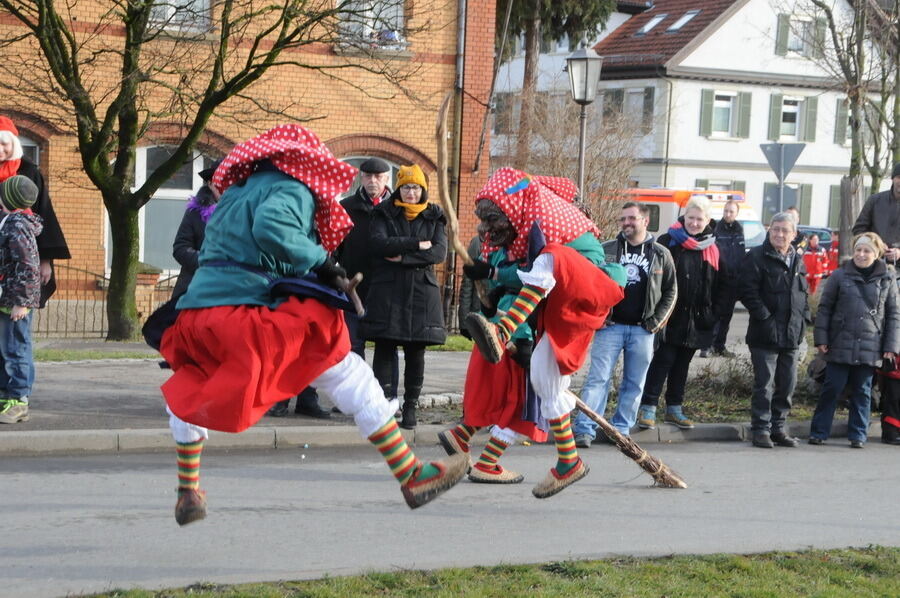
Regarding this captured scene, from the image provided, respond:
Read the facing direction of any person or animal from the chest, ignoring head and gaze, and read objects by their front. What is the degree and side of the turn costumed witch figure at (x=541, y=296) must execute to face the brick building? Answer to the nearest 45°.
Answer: approximately 90° to its right

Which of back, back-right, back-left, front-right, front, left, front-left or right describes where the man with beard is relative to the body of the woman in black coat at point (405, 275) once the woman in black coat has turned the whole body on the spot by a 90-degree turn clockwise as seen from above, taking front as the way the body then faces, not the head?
back

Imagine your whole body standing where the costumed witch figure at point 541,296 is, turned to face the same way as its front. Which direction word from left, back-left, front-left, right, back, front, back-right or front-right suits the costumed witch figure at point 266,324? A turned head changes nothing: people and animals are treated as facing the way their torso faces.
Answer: front-left

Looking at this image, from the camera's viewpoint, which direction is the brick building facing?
toward the camera

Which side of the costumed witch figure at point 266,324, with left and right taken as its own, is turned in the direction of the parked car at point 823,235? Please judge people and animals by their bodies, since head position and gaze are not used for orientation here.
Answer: front

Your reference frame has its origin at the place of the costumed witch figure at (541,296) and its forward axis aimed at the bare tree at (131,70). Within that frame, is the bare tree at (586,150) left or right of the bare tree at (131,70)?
right

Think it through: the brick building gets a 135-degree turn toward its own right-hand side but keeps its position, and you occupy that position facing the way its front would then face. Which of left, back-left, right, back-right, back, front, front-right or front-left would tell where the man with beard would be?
back-left

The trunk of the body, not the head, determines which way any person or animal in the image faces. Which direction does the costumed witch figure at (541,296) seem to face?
to the viewer's left

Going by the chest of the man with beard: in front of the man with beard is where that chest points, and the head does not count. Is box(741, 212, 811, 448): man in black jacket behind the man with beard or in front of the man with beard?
behind

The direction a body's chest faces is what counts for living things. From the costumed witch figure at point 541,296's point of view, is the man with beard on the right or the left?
on its right

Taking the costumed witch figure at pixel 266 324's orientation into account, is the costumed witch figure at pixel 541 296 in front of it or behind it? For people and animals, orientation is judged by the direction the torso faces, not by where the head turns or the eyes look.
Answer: in front

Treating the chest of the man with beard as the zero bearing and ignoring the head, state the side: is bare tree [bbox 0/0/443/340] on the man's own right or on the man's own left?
on the man's own right

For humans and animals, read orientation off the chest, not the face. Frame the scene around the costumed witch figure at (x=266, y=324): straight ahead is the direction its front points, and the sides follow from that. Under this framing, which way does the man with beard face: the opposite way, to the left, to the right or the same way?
the opposite way

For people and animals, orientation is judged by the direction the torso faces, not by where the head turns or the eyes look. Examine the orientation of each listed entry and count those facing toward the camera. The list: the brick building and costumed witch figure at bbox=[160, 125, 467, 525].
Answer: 1

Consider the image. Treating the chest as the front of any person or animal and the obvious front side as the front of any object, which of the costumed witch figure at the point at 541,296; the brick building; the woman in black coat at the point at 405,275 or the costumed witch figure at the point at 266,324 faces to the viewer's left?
the costumed witch figure at the point at 541,296

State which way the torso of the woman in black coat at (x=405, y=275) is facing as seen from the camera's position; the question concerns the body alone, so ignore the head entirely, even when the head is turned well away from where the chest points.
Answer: toward the camera

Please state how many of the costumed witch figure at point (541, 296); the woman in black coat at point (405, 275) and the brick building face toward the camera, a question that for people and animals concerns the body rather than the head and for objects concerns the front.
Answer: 2

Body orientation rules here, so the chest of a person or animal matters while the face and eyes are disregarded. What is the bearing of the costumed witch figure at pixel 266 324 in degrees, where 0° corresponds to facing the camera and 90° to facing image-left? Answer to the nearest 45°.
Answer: approximately 225°
